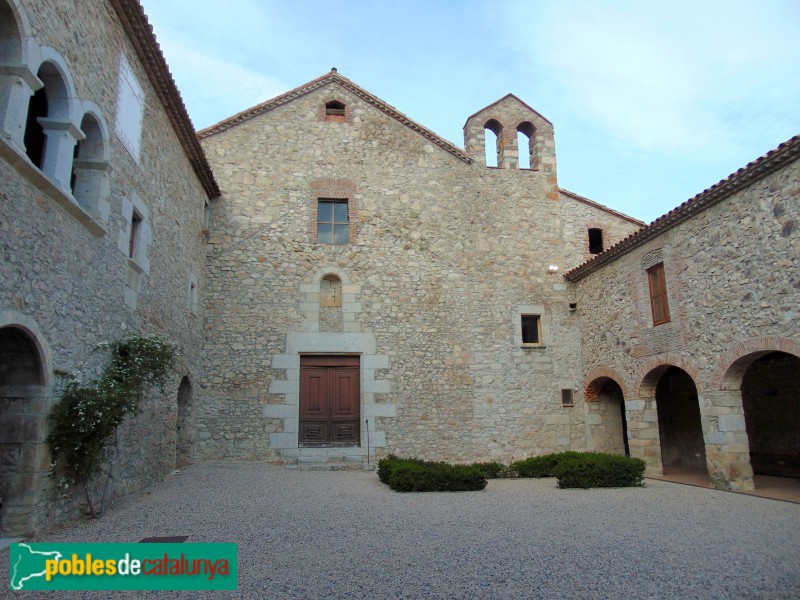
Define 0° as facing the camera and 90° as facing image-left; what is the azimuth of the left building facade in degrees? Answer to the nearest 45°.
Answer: approximately 270°

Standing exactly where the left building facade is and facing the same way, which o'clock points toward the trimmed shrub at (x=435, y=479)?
The trimmed shrub is roughly at 12 o'clock from the left building facade.

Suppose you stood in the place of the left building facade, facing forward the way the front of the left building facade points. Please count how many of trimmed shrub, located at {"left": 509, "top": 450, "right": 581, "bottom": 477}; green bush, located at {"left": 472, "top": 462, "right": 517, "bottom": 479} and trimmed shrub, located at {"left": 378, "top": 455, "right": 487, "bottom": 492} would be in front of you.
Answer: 3

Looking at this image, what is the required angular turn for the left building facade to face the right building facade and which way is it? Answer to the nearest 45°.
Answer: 0° — it already faces it

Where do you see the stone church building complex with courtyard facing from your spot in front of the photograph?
facing the viewer

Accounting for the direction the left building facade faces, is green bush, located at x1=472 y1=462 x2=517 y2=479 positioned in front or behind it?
in front

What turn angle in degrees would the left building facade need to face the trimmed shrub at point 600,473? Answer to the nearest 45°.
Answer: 0° — it already faces it
